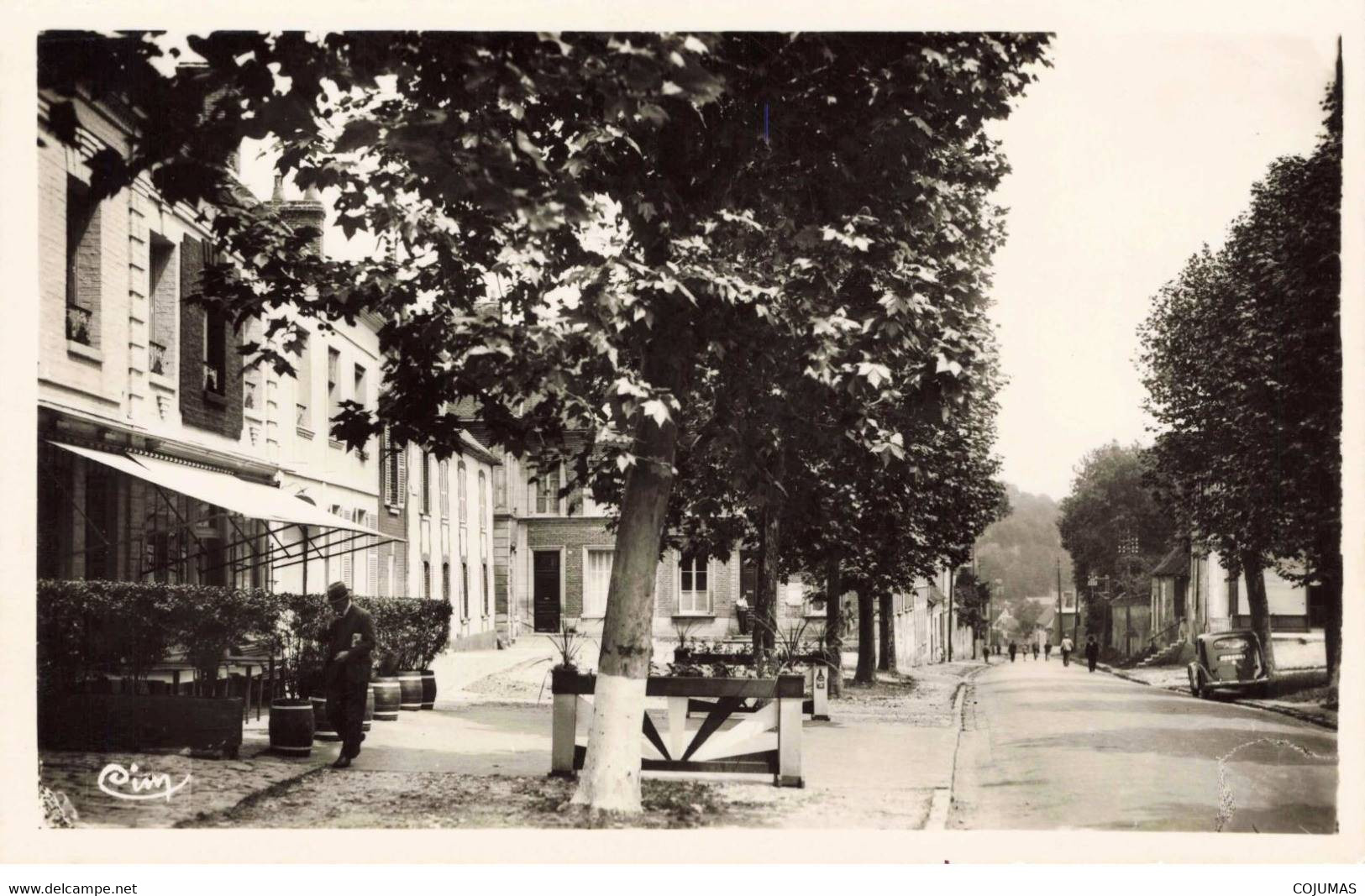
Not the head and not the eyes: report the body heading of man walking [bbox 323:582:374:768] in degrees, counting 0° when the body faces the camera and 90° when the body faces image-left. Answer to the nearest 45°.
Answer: approximately 45°
